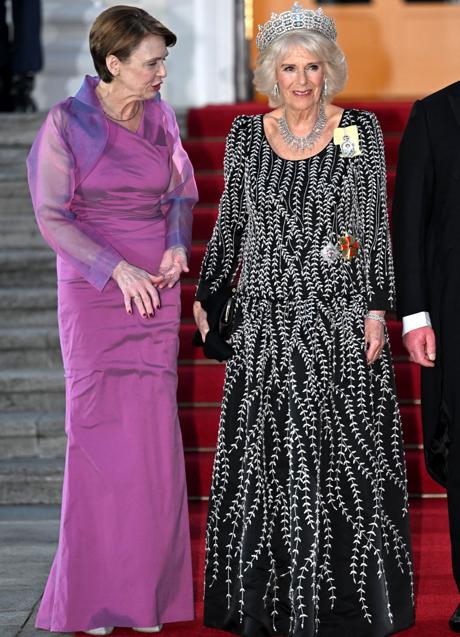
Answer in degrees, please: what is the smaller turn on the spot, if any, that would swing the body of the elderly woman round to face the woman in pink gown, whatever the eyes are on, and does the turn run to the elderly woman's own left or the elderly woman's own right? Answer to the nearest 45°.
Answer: approximately 90° to the elderly woman's own right

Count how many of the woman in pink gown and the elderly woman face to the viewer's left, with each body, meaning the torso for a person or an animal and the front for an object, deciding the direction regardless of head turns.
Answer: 0

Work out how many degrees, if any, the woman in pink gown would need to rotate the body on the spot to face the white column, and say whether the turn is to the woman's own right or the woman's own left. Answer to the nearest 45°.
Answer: approximately 135° to the woman's own left

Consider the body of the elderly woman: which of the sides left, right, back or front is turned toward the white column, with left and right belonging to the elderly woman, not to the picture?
back

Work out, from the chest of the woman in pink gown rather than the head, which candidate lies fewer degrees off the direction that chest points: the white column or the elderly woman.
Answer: the elderly woman

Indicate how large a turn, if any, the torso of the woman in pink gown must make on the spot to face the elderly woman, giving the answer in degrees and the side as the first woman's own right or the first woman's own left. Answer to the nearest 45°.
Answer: approximately 45° to the first woman's own left

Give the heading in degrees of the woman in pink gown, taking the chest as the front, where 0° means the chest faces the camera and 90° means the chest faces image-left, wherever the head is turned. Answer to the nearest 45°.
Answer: approximately 315°
